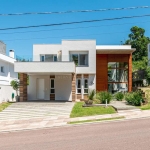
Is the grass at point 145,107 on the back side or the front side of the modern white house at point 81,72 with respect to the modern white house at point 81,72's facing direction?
on the front side

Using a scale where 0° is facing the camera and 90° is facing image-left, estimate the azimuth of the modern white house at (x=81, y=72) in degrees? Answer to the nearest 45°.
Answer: approximately 0°

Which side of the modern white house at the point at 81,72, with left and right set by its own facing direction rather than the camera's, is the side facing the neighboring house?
right

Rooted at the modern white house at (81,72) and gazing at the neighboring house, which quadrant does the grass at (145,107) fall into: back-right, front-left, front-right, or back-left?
back-left

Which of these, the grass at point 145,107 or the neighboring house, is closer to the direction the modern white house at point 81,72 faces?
the grass
